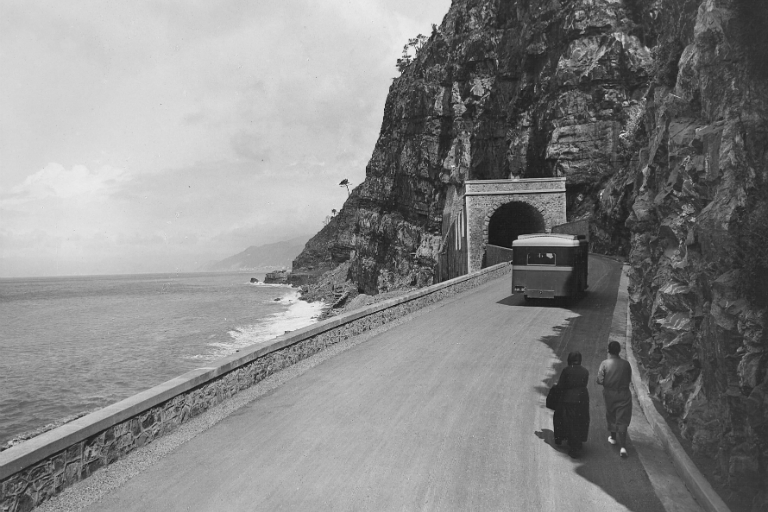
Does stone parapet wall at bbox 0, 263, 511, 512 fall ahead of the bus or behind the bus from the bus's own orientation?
behind

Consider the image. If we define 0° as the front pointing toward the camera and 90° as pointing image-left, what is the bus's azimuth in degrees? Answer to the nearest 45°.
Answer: approximately 180°

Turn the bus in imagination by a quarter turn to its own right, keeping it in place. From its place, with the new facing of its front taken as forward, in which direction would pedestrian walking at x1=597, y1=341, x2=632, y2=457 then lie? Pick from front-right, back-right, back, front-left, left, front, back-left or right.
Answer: right

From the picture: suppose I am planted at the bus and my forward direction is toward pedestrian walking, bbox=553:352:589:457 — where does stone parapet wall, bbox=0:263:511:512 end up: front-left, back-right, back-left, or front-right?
front-right

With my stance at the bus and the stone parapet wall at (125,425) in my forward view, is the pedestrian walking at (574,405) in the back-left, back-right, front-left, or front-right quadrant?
front-left

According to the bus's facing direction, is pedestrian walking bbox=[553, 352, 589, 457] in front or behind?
behind
